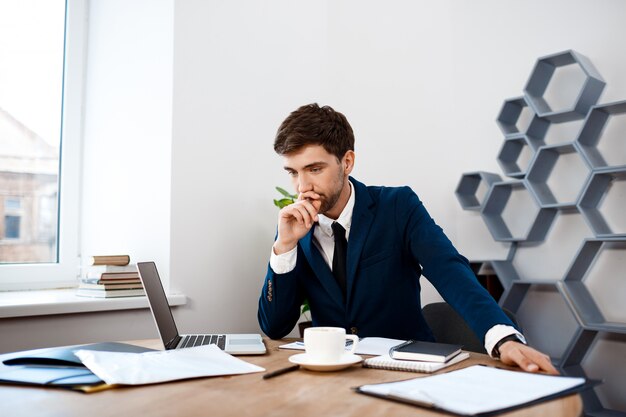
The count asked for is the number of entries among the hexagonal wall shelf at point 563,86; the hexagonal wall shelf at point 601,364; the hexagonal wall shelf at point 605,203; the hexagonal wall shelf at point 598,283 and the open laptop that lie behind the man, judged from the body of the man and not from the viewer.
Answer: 4

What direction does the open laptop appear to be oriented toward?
to the viewer's right

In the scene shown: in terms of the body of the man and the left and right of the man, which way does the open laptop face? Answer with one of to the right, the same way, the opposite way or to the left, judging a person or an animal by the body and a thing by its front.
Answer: to the left

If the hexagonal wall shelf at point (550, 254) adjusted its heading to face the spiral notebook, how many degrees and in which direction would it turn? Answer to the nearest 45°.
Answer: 0° — it already faces it

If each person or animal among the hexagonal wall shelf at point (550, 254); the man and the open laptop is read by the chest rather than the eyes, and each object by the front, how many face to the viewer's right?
1

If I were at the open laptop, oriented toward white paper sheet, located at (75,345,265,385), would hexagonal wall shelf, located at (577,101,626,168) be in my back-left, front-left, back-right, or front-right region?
back-left

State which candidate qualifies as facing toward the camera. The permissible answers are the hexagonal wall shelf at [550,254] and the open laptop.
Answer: the hexagonal wall shelf

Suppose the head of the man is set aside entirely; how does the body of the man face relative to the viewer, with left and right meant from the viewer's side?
facing the viewer and to the left of the viewer

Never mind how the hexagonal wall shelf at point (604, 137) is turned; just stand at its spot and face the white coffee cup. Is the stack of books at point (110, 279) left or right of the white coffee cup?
right

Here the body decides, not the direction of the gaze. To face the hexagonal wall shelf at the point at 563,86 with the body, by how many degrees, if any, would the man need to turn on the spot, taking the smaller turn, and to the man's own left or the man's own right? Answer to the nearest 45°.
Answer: approximately 180°

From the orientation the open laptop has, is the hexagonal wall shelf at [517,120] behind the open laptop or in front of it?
in front

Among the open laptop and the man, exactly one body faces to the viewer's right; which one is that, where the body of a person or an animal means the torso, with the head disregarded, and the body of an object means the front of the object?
the open laptop

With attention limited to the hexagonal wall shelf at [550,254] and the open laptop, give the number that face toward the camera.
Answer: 1

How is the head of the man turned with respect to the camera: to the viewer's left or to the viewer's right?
to the viewer's left

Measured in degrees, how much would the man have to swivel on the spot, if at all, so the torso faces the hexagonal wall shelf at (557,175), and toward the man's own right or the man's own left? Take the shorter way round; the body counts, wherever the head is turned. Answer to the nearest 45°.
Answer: approximately 180°

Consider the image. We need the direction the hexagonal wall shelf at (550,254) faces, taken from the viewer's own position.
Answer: facing the viewer

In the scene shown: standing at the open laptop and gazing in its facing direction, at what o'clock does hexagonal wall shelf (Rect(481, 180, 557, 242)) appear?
The hexagonal wall shelf is roughly at 11 o'clock from the open laptop.
